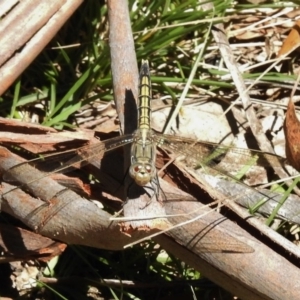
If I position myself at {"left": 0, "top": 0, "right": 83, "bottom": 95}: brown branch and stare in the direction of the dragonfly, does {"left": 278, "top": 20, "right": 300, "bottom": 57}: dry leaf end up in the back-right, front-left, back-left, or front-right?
front-left

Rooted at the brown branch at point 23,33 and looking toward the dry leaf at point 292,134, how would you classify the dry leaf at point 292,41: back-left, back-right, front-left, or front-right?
front-left

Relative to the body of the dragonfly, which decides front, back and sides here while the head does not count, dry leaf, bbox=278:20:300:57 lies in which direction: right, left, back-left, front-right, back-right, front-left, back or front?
back-left

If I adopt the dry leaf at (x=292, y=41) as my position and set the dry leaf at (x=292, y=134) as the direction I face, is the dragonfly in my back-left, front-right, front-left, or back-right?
front-right

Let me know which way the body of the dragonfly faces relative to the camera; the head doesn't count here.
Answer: toward the camera

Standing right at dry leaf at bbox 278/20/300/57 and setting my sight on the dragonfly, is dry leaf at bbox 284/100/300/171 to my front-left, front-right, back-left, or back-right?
front-left

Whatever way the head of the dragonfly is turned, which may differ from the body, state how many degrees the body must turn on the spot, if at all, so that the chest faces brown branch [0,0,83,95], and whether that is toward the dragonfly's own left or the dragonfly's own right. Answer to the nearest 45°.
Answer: approximately 135° to the dragonfly's own right

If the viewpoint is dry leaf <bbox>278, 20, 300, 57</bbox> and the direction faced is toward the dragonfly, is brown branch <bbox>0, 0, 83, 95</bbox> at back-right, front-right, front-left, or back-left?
front-right

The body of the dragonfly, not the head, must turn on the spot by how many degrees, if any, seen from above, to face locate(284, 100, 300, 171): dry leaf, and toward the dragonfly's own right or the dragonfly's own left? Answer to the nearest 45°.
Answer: approximately 135° to the dragonfly's own left
